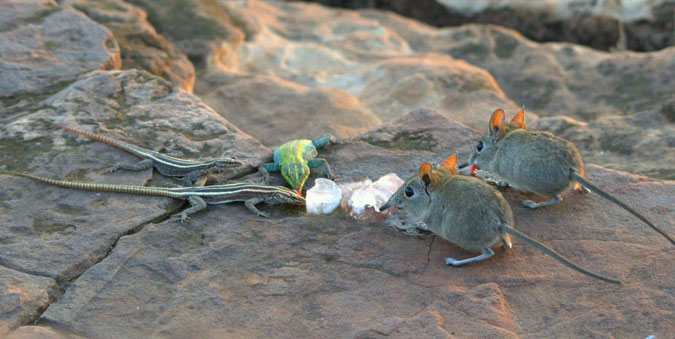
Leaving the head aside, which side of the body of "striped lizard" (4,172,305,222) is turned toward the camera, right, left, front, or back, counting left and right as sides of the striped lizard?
right

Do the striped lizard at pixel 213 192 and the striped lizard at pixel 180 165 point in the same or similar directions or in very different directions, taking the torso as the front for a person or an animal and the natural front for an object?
same or similar directions

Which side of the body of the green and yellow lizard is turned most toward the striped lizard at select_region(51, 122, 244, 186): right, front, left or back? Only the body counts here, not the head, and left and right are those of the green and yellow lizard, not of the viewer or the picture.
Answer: right

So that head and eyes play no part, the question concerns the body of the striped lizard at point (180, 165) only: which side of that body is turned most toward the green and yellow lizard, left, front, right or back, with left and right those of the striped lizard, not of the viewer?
front

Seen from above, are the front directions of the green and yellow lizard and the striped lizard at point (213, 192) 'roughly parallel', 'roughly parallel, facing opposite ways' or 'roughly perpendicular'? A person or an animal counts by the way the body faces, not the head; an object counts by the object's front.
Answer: roughly perpendicular

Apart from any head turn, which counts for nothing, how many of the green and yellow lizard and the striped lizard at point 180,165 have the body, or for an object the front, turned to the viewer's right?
1

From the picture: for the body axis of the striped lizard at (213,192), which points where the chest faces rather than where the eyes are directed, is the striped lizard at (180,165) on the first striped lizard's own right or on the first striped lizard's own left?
on the first striped lizard's own left

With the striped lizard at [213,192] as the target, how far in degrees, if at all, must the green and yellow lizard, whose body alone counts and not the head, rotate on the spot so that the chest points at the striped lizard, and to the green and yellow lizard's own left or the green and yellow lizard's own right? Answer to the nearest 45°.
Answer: approximately 45° to the green and yellow lizard's own right

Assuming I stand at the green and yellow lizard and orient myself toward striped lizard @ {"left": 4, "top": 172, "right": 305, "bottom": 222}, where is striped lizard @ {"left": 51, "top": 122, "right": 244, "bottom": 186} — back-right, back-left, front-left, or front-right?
front-right

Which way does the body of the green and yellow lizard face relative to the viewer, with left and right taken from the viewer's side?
facing the viewer

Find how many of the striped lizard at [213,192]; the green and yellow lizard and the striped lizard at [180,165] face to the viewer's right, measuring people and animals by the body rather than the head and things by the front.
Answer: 2

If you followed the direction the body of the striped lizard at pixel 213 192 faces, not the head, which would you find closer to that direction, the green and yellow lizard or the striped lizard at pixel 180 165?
the green and yellow lizard

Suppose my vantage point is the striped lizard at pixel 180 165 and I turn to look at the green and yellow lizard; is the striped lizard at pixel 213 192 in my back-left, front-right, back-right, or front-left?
front-right

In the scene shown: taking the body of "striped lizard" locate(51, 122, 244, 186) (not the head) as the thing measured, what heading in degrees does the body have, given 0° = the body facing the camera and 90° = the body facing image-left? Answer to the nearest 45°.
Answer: approximately 270°

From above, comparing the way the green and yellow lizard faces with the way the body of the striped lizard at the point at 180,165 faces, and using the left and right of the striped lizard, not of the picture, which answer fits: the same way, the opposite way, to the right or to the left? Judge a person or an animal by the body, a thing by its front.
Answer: to the right
